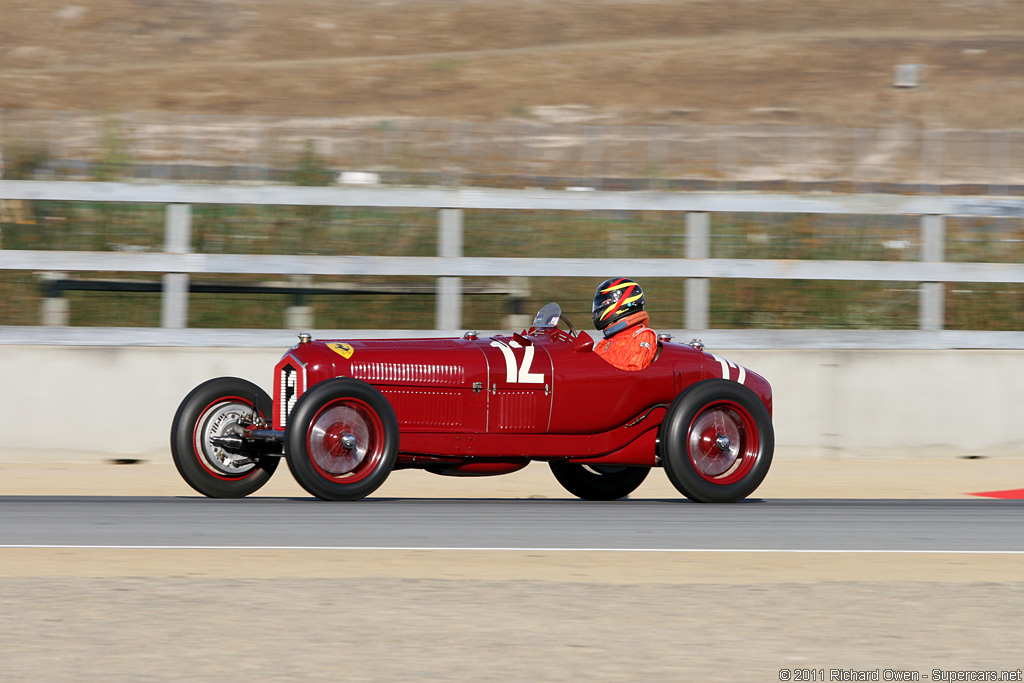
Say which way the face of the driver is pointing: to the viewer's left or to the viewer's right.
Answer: to the viewer's left

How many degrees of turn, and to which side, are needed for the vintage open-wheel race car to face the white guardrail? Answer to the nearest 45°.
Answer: approximately 135° to its right

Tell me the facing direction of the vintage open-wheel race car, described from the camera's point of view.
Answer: facing the viewer and to the left of the viewer
